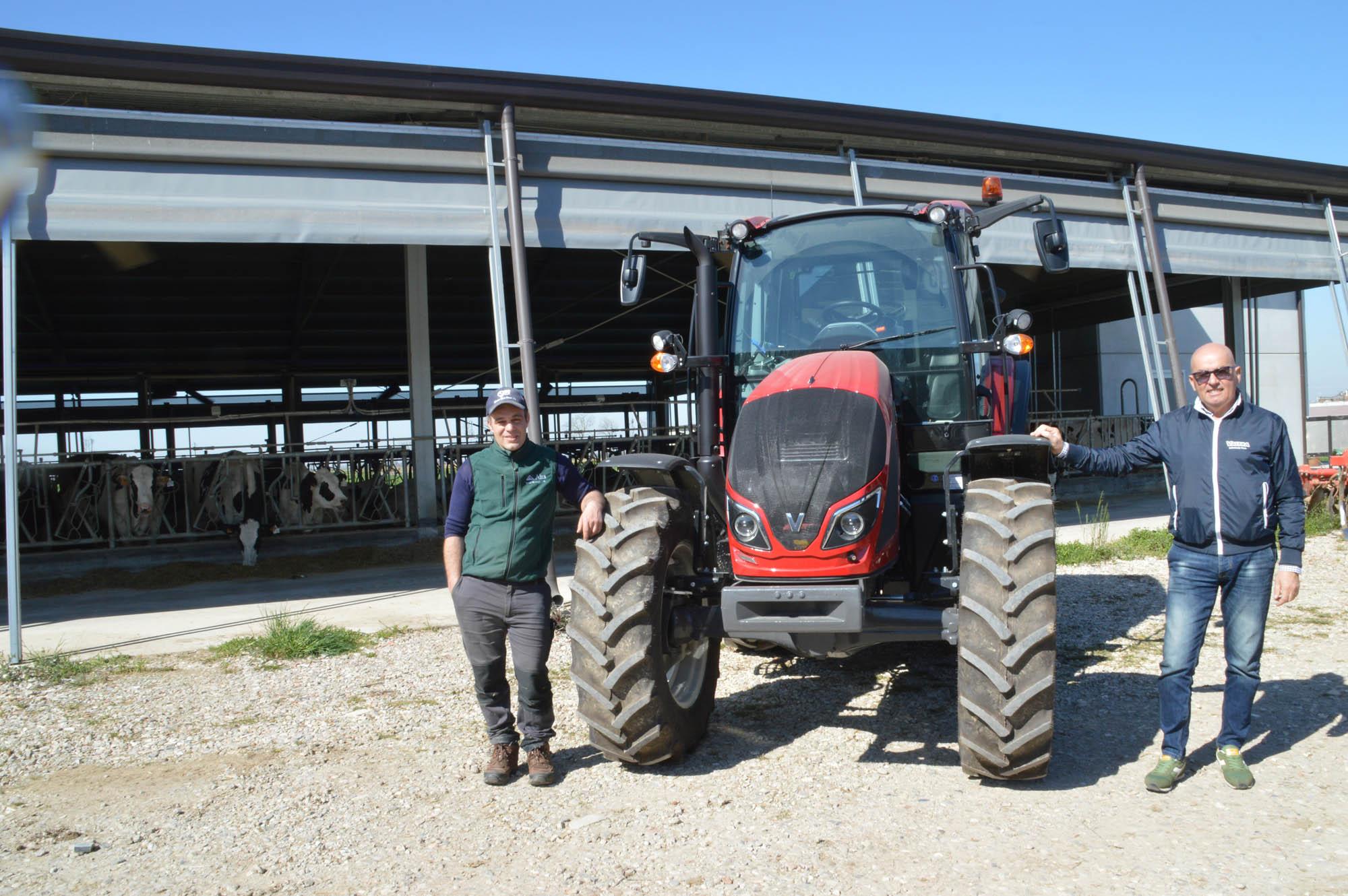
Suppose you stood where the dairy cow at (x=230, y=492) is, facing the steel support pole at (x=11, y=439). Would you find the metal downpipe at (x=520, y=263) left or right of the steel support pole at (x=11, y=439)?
left

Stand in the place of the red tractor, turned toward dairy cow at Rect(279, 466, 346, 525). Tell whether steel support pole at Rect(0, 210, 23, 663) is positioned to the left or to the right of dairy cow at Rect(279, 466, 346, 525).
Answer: left

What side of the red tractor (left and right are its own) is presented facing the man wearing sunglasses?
left

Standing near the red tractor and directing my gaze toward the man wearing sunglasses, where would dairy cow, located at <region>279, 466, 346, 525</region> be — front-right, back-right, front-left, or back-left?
back-left

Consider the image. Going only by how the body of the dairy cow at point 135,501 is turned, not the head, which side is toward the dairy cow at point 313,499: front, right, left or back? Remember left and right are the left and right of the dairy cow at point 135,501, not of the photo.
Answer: left

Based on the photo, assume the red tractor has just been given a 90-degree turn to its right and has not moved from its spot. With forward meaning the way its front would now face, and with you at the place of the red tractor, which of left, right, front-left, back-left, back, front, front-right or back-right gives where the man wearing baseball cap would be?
front

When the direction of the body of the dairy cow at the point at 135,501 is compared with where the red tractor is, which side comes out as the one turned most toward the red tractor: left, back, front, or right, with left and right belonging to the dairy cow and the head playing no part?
front

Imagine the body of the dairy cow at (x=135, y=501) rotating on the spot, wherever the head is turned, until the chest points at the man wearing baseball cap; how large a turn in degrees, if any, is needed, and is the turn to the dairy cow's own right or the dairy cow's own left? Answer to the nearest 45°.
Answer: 0° — it already faces them

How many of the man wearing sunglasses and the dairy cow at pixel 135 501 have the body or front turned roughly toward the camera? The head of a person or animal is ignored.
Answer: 2

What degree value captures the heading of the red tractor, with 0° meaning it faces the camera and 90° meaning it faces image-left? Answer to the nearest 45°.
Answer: approximately 0°

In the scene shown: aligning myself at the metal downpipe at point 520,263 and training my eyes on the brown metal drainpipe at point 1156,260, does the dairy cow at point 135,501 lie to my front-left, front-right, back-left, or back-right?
back-left

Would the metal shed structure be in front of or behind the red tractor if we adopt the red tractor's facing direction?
behind
